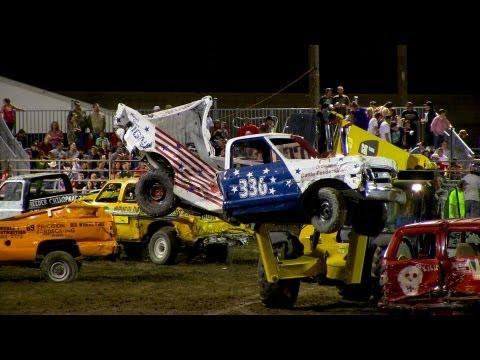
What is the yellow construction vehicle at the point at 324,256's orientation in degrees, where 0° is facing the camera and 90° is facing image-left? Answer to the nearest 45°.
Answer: approximately 45°

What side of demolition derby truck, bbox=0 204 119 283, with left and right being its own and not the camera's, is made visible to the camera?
left

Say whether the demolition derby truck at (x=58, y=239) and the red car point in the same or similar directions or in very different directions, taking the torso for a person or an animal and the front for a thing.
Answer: very different directions

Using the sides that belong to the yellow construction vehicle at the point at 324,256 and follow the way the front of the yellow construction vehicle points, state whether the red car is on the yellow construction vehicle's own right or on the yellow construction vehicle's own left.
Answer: on the yellow construction vehicle's own left
